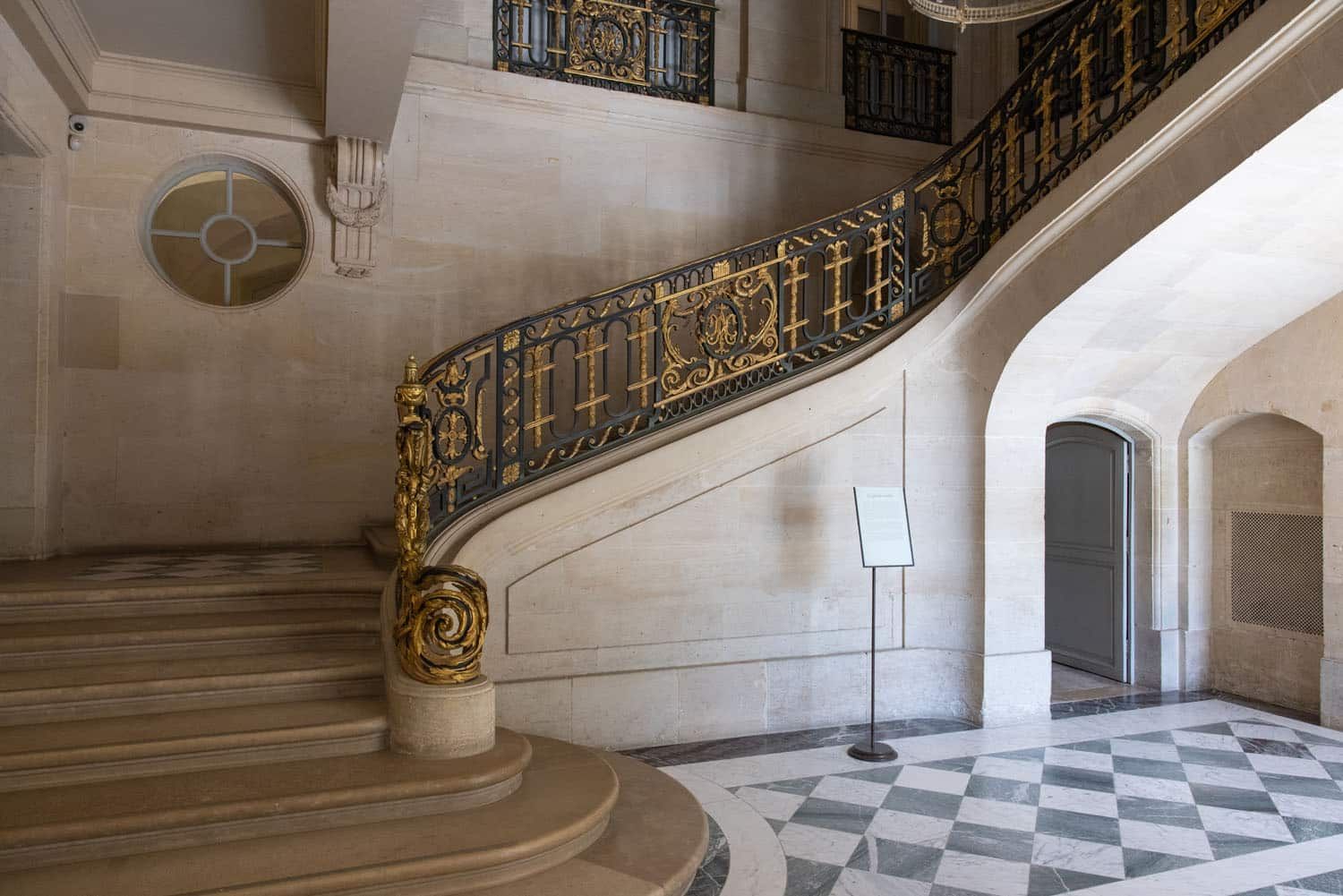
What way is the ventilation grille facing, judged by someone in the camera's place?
facing the viewer and to the left of the viewer

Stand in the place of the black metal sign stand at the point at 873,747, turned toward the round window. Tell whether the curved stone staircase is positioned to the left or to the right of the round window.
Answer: left

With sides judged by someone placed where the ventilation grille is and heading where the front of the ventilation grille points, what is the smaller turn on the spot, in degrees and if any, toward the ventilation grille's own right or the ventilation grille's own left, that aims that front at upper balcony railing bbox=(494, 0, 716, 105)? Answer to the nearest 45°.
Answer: approximately 45° to the ventilation grille's own right

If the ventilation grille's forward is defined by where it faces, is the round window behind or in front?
in front

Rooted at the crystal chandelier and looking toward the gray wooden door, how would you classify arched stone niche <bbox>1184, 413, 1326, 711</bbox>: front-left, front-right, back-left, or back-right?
front-right

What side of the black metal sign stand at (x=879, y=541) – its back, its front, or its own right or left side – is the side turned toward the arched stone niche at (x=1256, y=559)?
left

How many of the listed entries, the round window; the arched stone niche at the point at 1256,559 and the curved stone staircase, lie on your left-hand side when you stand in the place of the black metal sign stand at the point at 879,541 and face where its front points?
1

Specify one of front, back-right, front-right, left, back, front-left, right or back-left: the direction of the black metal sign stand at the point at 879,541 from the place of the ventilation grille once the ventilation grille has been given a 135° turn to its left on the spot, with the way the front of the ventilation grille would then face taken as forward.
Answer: back-right
